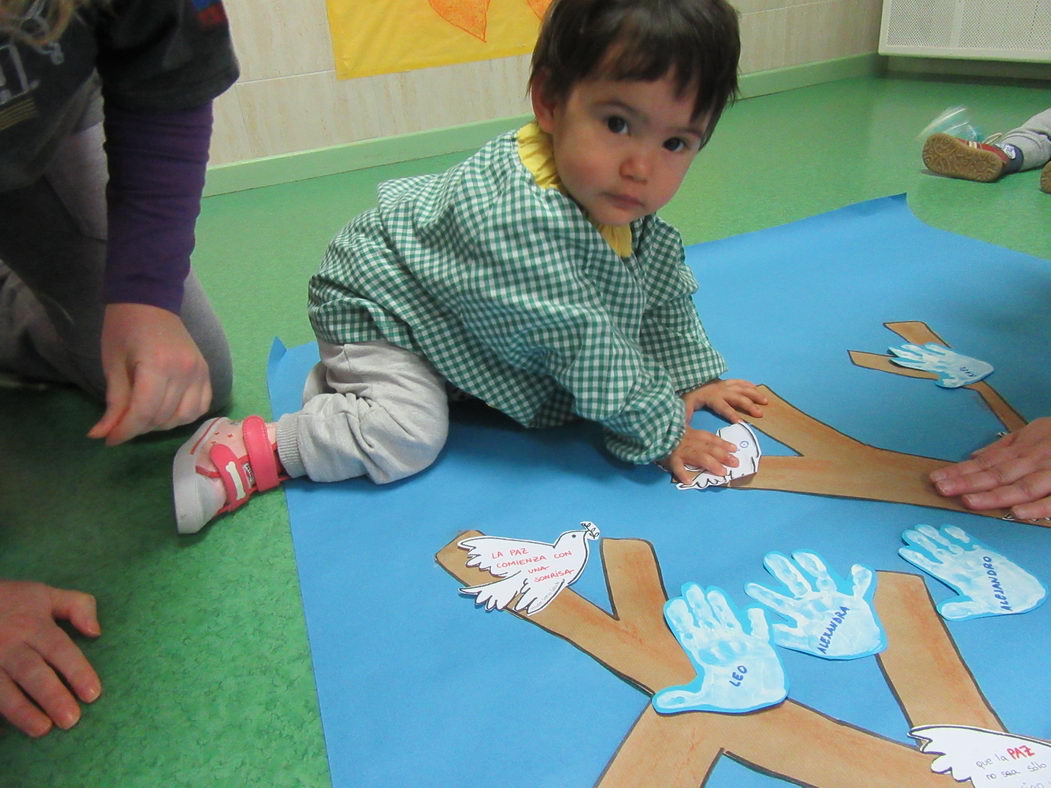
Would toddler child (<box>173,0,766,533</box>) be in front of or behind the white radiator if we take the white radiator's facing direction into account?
in front

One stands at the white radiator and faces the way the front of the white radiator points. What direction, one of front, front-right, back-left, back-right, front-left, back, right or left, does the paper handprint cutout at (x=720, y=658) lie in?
front

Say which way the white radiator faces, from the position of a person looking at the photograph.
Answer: facing the viewer

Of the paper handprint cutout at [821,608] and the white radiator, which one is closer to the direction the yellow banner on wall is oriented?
the paper handprint cutout

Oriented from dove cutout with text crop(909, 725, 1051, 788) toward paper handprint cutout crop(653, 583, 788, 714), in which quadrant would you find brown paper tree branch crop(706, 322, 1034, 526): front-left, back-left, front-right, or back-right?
front-right

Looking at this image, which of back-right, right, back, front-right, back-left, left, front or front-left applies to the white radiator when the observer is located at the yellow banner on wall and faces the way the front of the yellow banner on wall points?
left

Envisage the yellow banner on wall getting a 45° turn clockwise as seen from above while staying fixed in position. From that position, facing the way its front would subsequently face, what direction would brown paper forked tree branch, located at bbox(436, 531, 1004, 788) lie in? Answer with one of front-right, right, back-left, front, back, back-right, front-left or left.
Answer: front-left

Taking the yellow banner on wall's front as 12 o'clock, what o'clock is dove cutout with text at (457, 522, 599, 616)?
The dove cutout with text is roughly at 12 o'clock from the yellow banner on wall.

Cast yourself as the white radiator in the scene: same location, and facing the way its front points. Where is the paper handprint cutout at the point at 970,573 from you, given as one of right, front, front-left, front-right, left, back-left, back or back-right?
front

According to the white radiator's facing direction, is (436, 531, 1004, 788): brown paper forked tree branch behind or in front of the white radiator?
in front

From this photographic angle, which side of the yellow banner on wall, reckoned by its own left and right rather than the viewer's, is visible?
front

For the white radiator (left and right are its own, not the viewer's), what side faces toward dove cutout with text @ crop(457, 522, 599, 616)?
front

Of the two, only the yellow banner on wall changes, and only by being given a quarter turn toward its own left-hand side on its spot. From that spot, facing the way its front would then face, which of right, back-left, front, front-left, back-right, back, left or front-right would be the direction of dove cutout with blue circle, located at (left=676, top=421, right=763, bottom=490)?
right

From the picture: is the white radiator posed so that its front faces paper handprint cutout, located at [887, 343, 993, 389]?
yes

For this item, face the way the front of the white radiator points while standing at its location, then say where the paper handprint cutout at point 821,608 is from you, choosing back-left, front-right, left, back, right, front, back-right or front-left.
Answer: front

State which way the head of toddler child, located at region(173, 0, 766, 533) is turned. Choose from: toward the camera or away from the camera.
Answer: toward the camera

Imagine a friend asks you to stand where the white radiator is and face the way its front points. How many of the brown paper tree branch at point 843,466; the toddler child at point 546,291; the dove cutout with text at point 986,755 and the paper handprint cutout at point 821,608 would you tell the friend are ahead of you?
4

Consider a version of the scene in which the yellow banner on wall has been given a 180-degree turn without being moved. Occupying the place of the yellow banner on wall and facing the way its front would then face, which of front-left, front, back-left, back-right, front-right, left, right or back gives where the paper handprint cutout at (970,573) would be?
back

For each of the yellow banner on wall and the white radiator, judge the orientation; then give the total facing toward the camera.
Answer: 2
